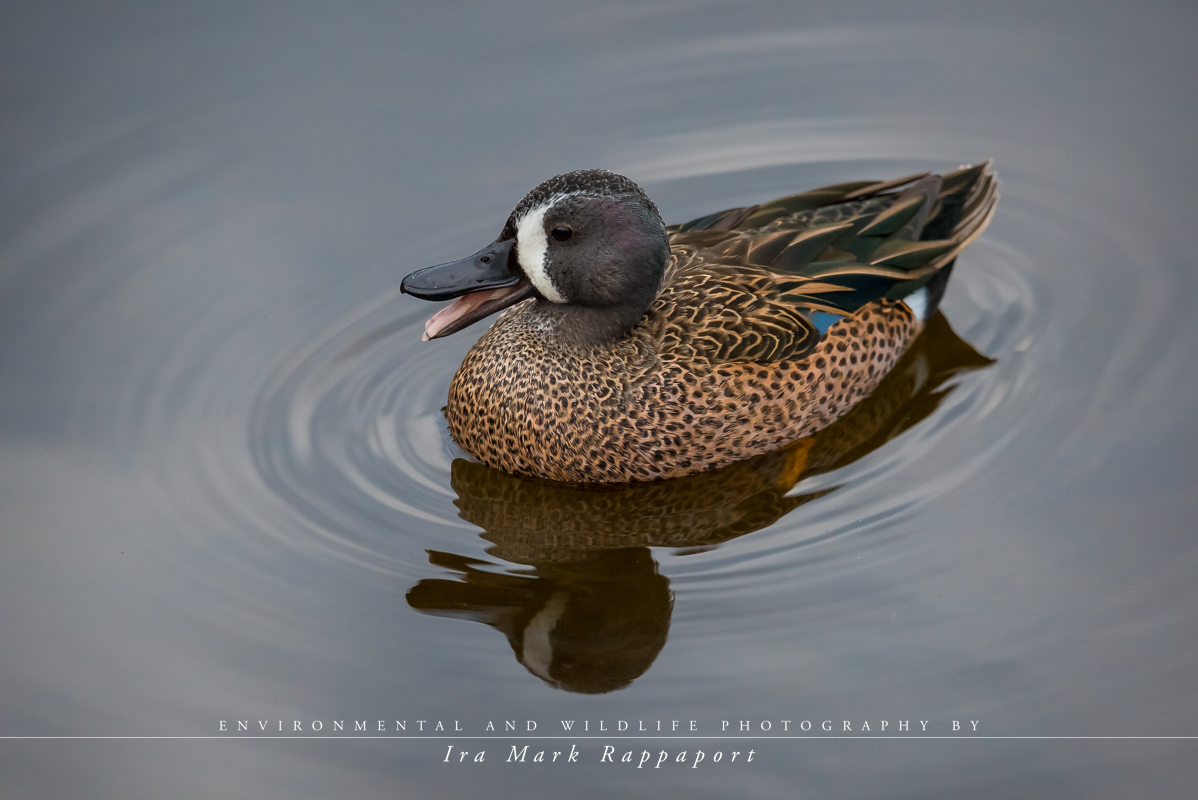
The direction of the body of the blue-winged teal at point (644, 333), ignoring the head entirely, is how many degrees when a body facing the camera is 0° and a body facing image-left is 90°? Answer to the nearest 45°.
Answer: approximately 45°
